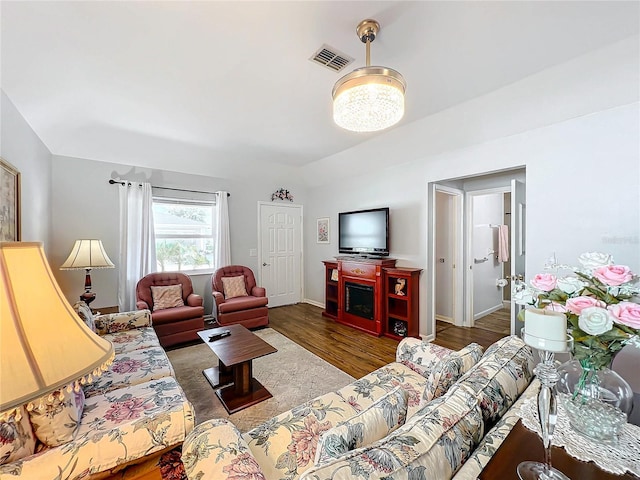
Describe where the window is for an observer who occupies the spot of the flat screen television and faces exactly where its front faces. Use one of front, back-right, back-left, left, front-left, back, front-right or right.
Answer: front-right

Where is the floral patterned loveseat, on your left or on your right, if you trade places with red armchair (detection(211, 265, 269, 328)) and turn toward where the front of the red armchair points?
on your right

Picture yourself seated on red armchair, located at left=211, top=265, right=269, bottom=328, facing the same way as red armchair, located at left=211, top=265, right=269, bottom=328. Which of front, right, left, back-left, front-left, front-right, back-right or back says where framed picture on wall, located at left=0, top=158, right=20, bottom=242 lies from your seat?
right

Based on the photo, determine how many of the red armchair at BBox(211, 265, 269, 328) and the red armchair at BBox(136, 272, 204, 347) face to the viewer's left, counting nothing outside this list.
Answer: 0

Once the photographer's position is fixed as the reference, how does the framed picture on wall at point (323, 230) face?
facing the viewer and to the left of the viewer

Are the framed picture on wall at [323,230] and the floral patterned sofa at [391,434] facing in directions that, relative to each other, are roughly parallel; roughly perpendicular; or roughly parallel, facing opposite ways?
roughly perpendicular

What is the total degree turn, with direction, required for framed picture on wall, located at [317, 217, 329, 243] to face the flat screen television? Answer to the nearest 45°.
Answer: approximately 90° to its left

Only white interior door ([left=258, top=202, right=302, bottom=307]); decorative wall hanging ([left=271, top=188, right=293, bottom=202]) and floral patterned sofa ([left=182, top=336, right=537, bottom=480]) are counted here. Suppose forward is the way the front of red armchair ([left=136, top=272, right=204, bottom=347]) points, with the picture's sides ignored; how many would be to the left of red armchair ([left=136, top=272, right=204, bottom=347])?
2

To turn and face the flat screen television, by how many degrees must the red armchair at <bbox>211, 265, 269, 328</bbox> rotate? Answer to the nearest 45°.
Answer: approximately 45° to its left

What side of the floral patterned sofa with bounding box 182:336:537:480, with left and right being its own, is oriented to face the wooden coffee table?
front

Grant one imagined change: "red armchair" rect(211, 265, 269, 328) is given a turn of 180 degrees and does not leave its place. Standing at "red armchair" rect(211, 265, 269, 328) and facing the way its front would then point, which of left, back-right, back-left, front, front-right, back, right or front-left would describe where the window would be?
front

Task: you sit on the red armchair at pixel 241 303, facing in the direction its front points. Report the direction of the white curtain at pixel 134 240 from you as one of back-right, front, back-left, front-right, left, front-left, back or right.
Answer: back-right

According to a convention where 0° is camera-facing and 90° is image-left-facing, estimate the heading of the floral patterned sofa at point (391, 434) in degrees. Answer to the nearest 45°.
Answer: approximately 135°
